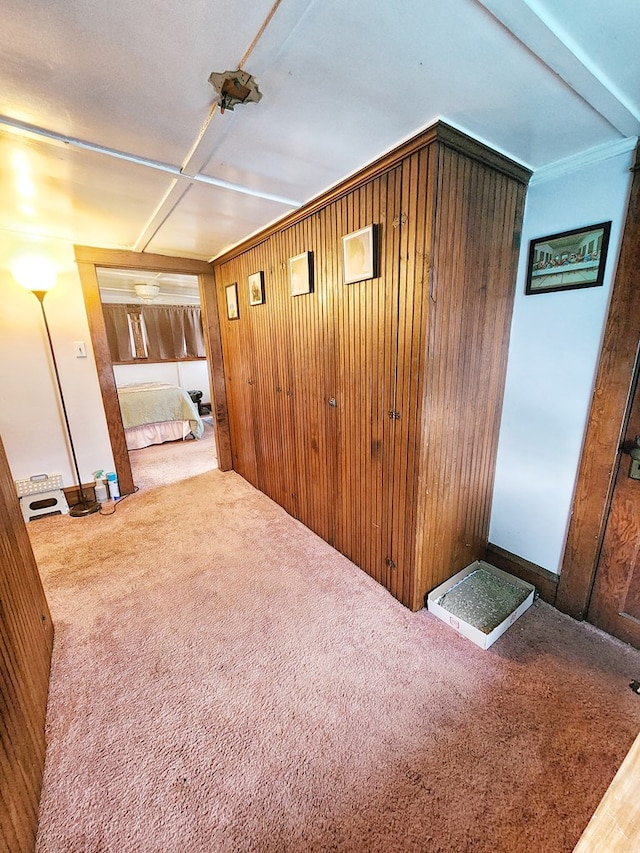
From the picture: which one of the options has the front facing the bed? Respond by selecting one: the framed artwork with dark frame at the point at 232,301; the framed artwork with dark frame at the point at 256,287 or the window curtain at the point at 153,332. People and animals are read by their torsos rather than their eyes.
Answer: the window curtain

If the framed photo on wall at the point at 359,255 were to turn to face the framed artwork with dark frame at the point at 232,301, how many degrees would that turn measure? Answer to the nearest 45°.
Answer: approximately 90° to its right

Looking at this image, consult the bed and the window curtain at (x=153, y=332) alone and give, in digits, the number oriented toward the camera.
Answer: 2

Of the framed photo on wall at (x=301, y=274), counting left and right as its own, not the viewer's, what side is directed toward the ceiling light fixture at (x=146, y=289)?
right

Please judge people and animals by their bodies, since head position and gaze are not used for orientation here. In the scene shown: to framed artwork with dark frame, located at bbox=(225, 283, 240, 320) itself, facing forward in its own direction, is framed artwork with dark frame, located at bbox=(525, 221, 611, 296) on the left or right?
on its left

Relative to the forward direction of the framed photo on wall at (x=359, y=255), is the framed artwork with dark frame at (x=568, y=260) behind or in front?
behind

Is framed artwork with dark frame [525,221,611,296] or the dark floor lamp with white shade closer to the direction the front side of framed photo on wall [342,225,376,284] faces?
the dark floor lamp with white shade

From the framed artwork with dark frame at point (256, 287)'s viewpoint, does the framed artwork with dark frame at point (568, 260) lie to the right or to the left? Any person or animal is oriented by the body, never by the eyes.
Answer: on its left

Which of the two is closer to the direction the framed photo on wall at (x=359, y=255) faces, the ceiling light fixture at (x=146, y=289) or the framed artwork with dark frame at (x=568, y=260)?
the ceiling light fixture

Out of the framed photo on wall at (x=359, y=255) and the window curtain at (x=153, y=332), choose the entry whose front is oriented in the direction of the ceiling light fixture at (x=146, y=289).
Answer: the window curtain

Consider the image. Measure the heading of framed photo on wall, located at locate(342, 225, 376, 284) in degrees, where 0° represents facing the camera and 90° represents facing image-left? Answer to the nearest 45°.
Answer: approximately 45°

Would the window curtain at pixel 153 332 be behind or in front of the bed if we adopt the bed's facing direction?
behind

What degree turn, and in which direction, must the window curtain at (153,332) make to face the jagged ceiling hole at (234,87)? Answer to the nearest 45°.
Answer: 0° — it already faces it

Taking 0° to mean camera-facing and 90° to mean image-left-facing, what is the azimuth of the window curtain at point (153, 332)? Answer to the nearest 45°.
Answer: approximately 0°
